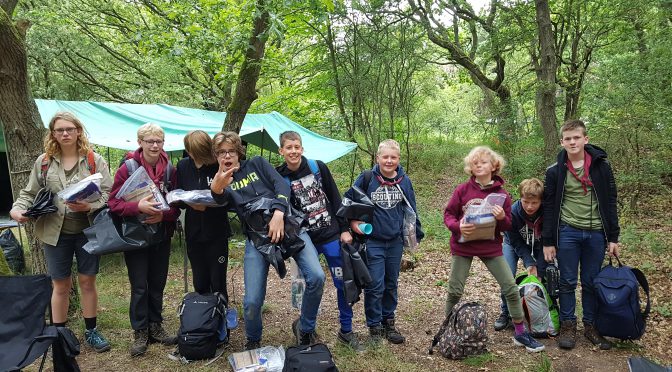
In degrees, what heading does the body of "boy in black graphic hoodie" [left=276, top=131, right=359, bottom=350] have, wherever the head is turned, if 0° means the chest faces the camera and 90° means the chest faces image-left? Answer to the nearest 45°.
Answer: approximately 0°

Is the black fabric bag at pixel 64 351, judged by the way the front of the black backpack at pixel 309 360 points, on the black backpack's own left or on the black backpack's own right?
on the black backpack's own right

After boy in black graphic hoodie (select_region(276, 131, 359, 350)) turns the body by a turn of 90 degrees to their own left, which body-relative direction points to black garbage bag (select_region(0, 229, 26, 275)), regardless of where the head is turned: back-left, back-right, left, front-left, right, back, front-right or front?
back-left

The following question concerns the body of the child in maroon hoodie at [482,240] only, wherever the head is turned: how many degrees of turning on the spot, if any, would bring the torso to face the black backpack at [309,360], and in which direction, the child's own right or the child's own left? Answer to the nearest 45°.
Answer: approximately 45° to the child's own right

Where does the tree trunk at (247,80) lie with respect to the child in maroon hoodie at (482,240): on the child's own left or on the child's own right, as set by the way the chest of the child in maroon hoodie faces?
on the child's own right
